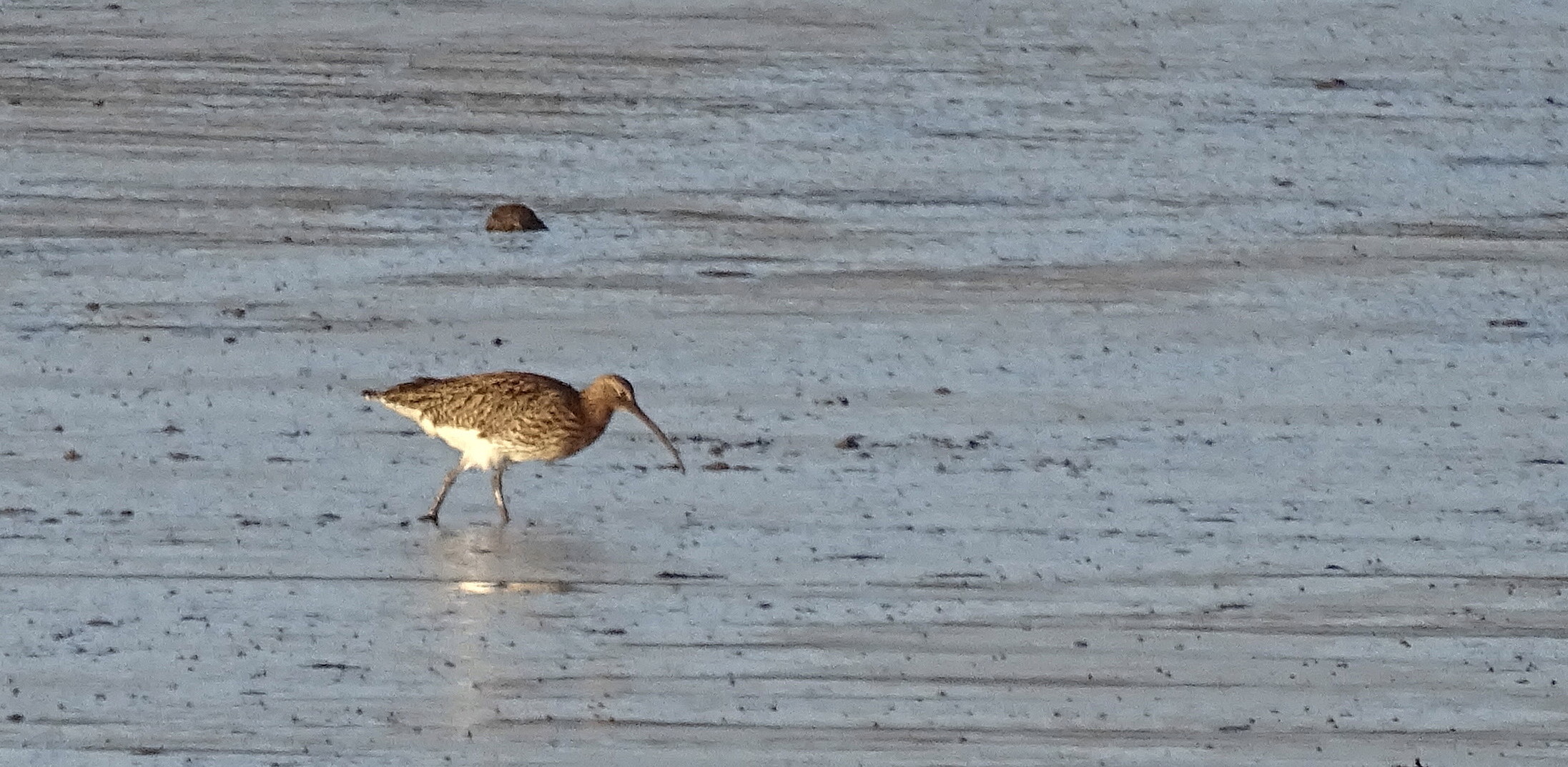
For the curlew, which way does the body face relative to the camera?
to the viewer's right
